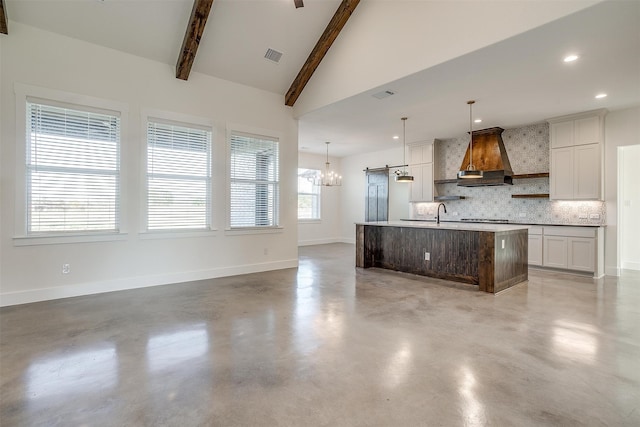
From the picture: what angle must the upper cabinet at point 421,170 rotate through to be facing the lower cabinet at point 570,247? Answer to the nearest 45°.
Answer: approximately 90° to its left

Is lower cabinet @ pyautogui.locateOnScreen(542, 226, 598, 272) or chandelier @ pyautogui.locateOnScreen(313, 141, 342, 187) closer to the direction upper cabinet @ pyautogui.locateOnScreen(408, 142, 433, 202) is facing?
the chandelier

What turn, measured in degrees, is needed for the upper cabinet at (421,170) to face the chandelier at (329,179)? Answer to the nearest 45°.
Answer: approximately 45° to its right

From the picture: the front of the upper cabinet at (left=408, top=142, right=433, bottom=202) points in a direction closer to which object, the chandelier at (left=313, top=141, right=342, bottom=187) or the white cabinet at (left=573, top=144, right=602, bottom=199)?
the chandelier

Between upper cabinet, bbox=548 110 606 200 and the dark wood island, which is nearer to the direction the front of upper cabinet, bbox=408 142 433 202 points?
the dark wood island

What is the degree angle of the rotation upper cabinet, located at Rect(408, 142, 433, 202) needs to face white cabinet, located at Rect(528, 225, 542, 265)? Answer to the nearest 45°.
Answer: approximately 90° to its left

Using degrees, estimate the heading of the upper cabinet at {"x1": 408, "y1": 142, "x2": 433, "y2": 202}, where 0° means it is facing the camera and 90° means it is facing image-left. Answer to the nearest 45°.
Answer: approximately 45°

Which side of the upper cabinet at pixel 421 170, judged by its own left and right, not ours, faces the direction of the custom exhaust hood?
left

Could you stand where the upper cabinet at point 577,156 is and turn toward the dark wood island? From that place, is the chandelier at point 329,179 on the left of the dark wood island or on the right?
right

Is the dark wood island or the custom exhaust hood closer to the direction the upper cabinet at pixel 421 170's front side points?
the dark wood island
